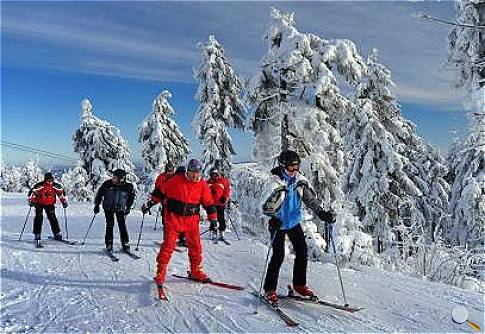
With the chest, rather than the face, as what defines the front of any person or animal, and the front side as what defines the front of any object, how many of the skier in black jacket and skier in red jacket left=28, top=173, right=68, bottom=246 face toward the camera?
2

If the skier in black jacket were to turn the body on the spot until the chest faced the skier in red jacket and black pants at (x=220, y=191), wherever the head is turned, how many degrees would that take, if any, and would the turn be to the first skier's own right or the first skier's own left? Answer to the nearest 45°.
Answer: approximately 135° to the first skier's own left

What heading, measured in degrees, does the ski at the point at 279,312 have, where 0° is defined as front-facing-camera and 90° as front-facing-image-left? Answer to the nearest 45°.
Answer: approximately 315°

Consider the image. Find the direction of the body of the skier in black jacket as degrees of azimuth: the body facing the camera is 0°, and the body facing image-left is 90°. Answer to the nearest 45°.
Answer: approximately 0°

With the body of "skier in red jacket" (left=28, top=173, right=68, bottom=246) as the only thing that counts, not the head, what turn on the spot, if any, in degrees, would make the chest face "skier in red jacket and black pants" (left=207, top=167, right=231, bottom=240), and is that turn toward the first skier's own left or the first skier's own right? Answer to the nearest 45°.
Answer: approximately 90° to the first skier's own left

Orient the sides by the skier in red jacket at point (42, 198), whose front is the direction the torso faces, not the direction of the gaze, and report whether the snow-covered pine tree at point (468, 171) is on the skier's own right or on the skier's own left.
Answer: on the skier's own left

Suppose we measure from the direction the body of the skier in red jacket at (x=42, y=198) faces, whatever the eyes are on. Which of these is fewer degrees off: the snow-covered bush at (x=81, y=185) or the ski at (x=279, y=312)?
the ski

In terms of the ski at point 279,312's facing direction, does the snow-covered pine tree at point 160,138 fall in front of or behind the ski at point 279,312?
behind

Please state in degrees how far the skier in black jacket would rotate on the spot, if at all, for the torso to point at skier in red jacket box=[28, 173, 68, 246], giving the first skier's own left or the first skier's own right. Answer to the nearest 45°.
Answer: approximately 135° to the first skier's own right

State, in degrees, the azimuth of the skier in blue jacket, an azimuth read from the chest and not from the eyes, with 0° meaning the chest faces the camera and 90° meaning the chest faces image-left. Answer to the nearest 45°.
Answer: approximately 315°
